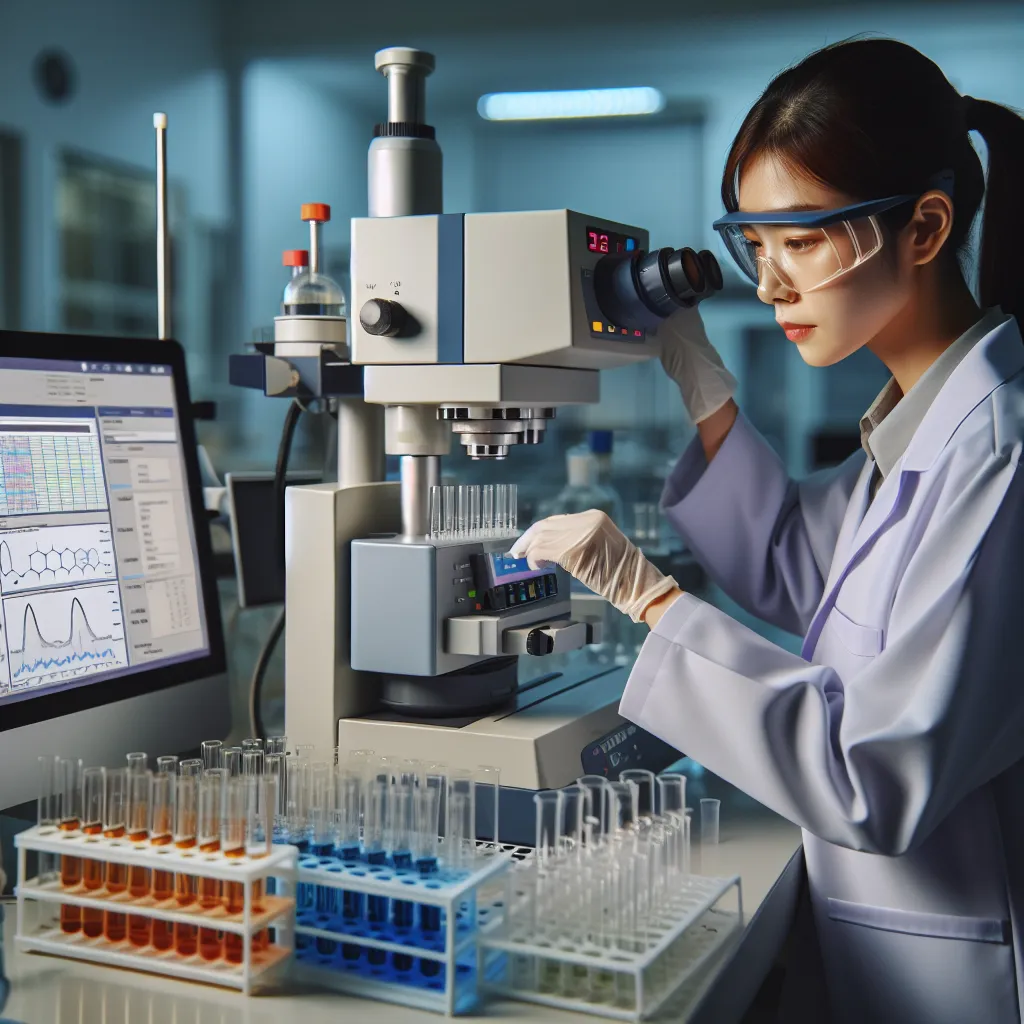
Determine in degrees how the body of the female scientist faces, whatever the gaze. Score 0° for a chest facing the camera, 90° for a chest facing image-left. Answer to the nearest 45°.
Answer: approximately 45°

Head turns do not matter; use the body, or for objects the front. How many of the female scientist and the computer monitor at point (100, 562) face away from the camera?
0

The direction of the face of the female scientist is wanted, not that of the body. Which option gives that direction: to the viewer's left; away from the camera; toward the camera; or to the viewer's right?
to the viewer's left

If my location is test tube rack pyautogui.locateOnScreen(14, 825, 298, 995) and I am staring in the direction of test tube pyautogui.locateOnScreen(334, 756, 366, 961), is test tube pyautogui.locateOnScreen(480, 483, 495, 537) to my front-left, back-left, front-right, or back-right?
front-left
